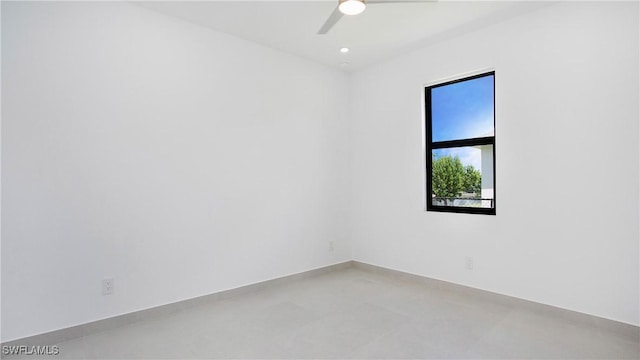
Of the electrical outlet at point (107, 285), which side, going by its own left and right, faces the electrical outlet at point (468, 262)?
left

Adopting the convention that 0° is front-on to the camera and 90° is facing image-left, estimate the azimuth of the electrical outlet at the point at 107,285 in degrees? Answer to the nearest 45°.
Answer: approximately 0°

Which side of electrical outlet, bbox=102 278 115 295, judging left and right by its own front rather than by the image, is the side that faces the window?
left
